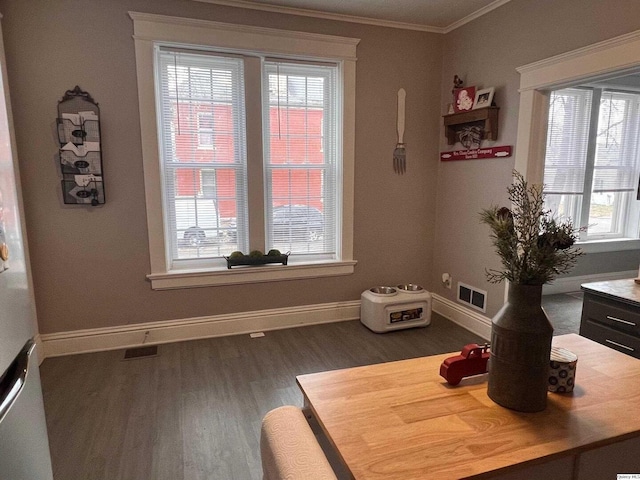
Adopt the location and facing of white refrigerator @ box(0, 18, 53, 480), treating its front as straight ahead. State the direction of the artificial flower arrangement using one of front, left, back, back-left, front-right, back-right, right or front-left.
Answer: front-right

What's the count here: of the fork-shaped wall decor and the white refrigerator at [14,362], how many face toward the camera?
1

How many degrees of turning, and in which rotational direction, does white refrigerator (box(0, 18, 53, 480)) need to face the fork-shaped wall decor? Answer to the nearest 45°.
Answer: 0° — it already faces it

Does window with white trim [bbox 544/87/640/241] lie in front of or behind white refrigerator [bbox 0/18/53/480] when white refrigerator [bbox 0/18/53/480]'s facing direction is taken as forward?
in front

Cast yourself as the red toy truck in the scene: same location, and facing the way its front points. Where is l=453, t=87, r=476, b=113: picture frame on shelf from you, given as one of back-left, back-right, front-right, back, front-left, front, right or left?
back-right

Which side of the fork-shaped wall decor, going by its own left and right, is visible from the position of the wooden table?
front

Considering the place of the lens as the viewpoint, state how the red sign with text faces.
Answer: facing the viewer and to the left of the viewer

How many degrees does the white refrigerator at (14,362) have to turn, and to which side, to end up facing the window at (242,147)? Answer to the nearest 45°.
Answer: approximately 45° to its left

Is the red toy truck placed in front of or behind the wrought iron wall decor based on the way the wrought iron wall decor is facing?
in front

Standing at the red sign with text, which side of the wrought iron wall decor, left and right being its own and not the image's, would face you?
left

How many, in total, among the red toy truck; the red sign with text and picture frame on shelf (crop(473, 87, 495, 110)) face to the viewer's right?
0

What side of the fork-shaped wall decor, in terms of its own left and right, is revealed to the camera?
front

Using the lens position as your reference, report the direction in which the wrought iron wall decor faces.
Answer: facing the viewer

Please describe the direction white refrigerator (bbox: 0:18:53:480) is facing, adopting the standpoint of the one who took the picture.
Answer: facing to the right of the viewer
